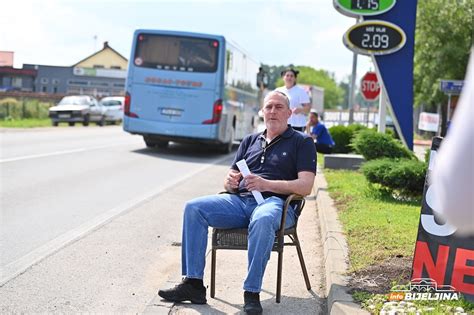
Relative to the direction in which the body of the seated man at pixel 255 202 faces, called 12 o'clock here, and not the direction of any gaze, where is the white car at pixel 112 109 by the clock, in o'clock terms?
The white car is roughly at 4 o'clock from the seated man.

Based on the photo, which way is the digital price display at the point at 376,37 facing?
toward the camera

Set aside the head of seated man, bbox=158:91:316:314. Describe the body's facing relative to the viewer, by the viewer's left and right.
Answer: facing the viewer and to the left of the viewer

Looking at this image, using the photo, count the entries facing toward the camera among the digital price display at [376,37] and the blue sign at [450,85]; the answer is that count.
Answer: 2

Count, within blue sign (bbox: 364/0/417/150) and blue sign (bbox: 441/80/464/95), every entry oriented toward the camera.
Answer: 2

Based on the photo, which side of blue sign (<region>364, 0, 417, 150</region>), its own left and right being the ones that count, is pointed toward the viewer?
front

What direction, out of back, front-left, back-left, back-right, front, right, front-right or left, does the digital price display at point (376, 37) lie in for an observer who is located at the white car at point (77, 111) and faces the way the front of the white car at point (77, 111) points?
front-left

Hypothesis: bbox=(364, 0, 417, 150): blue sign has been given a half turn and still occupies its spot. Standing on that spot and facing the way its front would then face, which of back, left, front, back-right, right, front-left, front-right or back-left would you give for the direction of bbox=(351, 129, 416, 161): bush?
back
